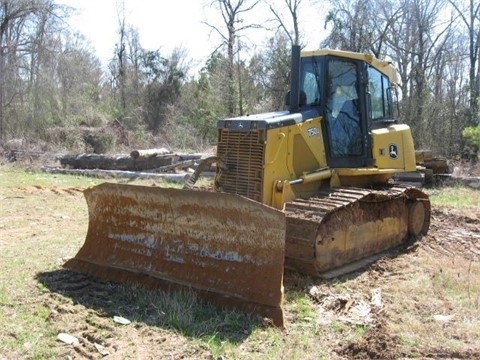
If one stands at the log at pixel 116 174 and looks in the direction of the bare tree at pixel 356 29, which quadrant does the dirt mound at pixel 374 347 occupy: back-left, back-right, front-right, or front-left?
back-right

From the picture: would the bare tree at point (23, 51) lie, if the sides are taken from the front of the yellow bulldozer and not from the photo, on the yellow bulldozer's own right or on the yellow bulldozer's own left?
on the yellow bulldozer's own right

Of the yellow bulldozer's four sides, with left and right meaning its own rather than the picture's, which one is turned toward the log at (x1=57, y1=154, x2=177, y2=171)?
right

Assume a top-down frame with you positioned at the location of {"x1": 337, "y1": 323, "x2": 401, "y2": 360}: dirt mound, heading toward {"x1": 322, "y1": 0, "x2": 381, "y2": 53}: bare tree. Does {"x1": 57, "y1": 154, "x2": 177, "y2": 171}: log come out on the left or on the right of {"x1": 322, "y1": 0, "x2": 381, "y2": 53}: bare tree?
left

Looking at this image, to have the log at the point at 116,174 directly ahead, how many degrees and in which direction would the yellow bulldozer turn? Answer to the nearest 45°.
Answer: approximately 90° to its right

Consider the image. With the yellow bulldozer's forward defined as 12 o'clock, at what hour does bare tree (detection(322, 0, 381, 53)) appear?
The bare tree is roughly at 5 o'clock from the yellow bulldozer.

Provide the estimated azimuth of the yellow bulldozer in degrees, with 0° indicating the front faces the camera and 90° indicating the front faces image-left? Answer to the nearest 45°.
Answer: approximately 45°

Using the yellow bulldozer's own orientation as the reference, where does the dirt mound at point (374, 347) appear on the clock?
The dirt mound is roughly at 10 o'clock from the yellow bulldozer.
